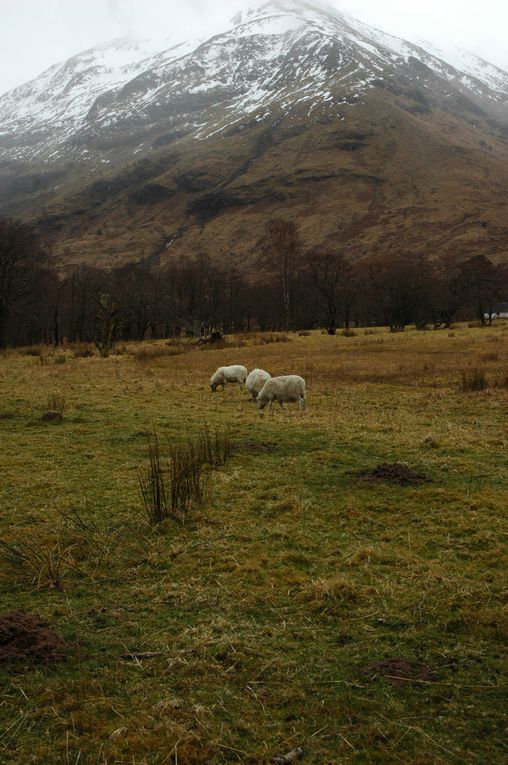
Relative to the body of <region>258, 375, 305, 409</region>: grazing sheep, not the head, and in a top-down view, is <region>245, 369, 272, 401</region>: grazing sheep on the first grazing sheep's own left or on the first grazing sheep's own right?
on the first grazing sheep's own right

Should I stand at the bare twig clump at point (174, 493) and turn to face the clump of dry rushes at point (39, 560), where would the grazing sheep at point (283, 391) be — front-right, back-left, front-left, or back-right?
back-right

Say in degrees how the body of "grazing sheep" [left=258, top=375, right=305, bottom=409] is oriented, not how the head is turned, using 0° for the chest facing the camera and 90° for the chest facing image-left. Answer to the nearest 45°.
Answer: approximately 90°

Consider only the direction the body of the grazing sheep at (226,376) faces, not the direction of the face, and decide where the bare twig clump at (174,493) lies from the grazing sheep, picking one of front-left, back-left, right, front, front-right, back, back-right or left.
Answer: left

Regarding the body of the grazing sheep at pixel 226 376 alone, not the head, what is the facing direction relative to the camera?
to the viewer's left

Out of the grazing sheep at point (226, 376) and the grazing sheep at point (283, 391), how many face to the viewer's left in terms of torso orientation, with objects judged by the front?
2

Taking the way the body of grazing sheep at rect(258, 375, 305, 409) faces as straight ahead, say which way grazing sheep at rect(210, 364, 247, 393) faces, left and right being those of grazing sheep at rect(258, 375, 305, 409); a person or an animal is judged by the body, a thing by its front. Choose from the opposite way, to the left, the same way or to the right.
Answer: the same way

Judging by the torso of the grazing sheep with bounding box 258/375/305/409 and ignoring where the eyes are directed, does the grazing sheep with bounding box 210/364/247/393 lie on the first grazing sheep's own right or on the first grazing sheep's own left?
on the first grazing sheep's own right

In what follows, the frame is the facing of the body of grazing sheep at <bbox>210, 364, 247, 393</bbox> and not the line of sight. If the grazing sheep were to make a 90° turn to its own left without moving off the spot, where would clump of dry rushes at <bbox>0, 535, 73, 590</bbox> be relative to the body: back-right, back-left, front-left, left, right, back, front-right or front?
front
